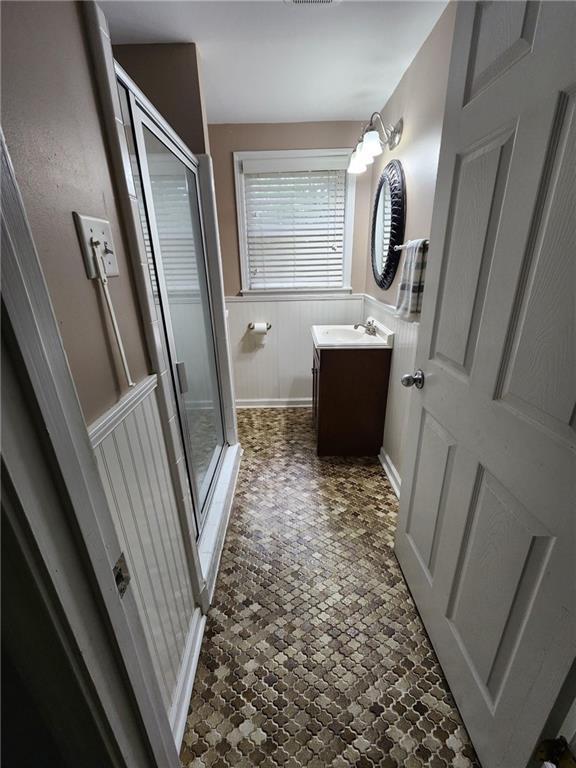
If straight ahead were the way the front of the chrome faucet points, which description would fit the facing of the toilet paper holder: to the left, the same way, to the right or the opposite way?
to the left

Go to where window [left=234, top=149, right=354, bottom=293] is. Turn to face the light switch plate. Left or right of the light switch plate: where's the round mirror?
left

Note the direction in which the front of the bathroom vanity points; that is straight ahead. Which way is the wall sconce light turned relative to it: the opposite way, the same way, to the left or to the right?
the same way

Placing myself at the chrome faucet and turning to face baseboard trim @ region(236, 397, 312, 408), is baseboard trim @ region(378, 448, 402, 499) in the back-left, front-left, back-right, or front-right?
back-left

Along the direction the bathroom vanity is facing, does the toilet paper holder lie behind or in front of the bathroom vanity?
in front

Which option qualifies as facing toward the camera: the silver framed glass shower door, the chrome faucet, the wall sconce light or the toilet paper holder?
the toilet paper holder

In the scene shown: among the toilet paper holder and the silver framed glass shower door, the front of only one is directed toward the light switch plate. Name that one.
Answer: the toilet paper holder

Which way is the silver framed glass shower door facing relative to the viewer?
to the viewer's right

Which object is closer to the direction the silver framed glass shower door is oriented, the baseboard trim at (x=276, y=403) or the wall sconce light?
the wall sconce light

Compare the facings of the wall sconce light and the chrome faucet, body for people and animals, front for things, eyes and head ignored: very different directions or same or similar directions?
same or similar directions

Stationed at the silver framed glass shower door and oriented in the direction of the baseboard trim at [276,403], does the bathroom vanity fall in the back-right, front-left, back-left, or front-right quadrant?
front-right

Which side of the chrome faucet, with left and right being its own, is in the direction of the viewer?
left

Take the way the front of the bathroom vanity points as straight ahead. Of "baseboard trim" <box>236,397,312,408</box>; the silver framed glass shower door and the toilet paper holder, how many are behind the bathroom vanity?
0

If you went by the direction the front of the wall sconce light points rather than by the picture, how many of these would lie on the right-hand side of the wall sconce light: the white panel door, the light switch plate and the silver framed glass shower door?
0

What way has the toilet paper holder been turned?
toward the camera

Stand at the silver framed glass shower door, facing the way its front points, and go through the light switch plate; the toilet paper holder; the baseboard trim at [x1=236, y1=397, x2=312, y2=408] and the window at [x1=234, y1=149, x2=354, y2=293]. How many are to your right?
1

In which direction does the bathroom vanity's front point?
to the viewer's left

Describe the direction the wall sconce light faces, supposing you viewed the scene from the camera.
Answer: facing to the left of the viewer
